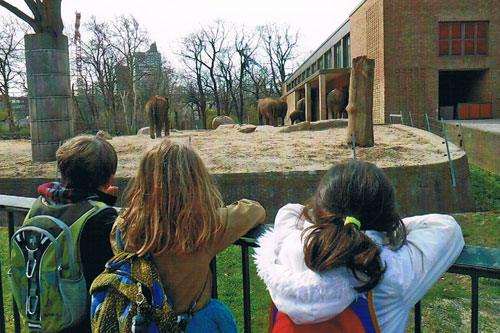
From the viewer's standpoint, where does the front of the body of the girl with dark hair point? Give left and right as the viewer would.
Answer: facing away from the viewer

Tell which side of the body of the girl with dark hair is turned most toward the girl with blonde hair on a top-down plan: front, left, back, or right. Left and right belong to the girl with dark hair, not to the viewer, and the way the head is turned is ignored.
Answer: left

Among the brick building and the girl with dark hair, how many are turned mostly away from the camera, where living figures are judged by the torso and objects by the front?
1

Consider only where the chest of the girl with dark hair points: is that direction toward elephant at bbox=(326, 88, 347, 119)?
yes

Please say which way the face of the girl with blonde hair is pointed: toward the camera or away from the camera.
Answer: away from the camera

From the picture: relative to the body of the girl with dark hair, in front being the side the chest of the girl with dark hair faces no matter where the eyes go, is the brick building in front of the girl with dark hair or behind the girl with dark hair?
in front

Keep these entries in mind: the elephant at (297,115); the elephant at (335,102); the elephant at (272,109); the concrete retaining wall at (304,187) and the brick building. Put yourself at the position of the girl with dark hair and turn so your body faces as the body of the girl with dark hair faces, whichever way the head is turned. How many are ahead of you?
5

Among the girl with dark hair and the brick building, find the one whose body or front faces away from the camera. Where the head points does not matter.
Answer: the girl with dark hair

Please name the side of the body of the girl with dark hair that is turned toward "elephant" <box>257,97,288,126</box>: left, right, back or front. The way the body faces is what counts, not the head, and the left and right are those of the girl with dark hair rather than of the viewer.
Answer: front
